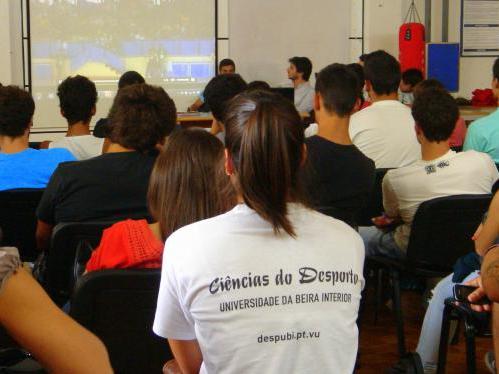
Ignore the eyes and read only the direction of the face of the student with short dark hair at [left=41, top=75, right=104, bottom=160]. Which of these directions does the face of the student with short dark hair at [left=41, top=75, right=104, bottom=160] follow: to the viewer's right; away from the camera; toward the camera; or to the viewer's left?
away from the camera

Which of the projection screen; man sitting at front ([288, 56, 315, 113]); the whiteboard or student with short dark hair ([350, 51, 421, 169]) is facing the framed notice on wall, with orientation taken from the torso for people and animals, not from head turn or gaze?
the student with short dark hair

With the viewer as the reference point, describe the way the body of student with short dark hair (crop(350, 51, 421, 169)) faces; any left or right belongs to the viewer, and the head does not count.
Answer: facing away from the viewer

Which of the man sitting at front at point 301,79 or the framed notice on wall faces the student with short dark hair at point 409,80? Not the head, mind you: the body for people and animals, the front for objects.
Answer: the framed notice on wall

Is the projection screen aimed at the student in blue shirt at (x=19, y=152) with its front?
yes

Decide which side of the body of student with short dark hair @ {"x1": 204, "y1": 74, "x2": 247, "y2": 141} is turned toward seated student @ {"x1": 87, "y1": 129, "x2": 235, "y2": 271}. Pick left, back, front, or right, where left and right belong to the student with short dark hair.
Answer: back

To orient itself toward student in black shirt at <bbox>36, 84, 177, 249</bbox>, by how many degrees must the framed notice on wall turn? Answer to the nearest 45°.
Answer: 0° — it already faces them

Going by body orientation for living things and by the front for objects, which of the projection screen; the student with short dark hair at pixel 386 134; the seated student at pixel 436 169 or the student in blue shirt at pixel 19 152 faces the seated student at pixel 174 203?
the projection screen

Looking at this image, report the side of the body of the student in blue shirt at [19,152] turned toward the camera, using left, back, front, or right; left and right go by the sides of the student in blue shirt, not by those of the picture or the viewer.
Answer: back

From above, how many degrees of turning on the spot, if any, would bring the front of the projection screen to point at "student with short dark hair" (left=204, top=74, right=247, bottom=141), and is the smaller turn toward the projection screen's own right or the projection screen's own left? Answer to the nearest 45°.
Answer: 0° — it already faces them
